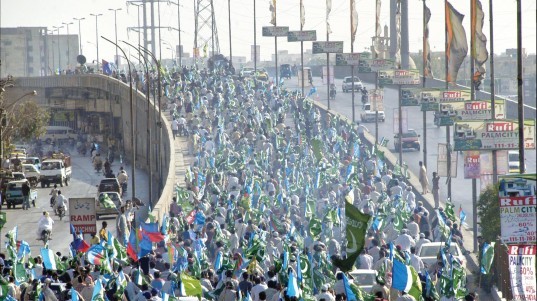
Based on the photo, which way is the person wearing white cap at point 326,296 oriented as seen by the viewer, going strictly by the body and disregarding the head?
away from the camera

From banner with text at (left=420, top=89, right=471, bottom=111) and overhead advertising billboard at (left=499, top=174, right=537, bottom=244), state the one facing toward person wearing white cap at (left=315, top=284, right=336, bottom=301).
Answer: the banner with text

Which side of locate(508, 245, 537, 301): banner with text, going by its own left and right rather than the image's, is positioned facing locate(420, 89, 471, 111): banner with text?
back

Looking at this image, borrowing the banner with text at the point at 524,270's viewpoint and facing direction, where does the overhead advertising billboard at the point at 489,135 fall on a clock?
The overhead advertising billboard is roughly at 6 o'clock from the banner with text.

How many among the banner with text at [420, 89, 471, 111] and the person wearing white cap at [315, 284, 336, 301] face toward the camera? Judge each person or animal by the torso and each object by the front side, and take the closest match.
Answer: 1

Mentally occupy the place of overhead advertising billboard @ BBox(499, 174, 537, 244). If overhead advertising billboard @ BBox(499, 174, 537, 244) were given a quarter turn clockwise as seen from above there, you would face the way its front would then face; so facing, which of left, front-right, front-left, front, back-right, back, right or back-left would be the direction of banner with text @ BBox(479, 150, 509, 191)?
right
